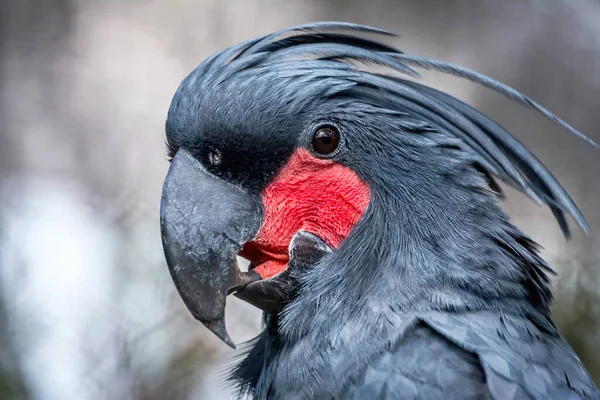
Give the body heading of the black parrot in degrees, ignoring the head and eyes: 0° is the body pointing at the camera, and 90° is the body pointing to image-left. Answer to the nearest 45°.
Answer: approximately 90°
